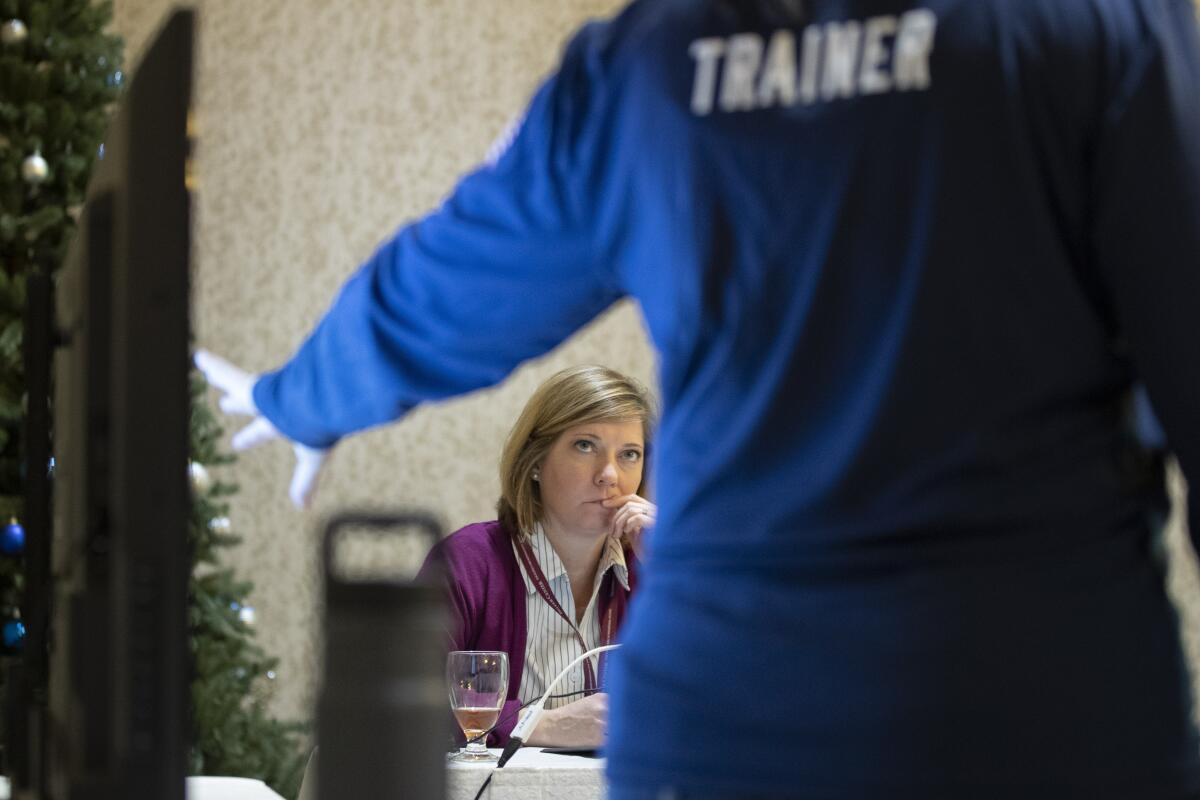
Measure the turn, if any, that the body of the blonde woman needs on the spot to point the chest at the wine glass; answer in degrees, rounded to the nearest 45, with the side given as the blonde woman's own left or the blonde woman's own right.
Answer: approximately 45° to the blonde woman's own right

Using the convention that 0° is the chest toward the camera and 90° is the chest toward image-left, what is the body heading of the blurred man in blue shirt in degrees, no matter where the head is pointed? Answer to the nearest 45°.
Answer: approximately 180°

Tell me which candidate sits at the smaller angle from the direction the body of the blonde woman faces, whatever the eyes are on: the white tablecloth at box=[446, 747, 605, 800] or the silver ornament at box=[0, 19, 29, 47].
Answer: the white tablecloth

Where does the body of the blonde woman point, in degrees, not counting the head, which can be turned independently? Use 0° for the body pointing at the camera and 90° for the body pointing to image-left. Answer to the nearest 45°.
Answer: approximately 315°
